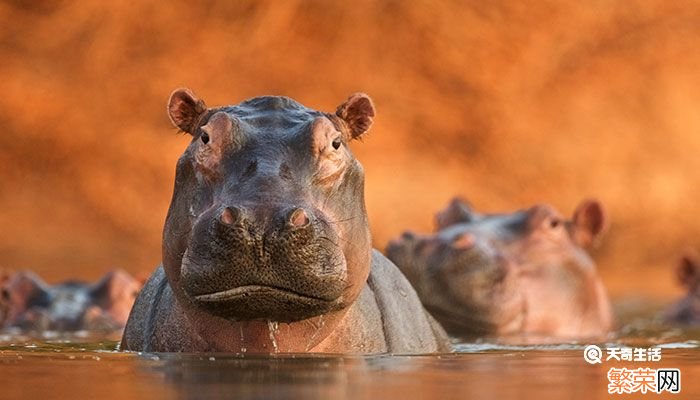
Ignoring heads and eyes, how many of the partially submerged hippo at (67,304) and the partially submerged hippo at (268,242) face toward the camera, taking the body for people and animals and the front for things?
2

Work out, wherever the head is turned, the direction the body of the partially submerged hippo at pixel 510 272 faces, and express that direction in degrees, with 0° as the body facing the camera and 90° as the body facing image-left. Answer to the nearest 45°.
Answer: approximately 45°

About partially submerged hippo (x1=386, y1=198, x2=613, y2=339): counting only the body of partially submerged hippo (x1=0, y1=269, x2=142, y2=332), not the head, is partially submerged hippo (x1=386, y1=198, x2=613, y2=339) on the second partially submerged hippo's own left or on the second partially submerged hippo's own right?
on the second partially submerged hippo's own left

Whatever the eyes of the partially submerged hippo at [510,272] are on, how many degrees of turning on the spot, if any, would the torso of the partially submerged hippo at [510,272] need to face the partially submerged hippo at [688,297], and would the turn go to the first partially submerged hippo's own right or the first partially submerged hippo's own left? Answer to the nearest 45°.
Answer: approximately 180°

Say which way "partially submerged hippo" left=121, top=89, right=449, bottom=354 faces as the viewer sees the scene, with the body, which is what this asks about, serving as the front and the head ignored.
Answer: toward the camera

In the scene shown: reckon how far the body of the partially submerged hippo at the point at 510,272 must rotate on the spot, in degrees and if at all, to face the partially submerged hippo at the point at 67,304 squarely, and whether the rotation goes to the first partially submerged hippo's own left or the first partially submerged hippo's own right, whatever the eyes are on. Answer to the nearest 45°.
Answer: approximately 45° to the first partially submerged hippo's own right

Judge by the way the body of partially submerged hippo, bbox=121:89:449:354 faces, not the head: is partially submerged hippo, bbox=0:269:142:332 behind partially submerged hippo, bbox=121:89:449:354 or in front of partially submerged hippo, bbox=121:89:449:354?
behind

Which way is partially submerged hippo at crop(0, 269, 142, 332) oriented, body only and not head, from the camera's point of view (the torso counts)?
toward the camera
